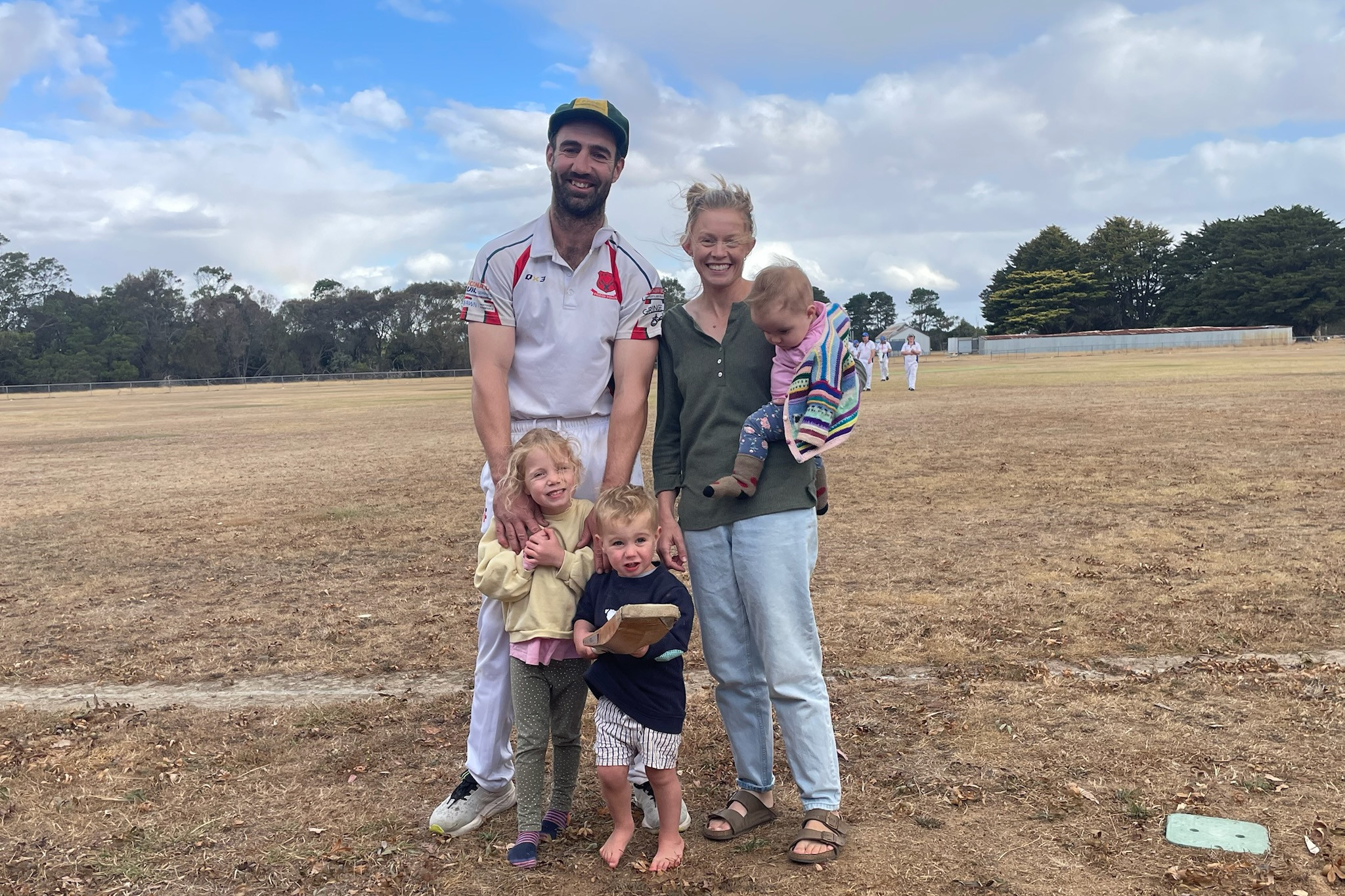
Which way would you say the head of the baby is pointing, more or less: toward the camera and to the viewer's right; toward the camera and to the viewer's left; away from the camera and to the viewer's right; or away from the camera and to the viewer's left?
toward the camera and to the viewer's left

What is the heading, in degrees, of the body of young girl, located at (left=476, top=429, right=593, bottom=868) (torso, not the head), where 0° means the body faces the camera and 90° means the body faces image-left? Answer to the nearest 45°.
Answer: approximately 0°

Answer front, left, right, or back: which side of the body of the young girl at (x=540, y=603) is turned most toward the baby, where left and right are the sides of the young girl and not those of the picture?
left

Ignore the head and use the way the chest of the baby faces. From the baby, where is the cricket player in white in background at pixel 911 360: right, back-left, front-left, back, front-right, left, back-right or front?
back-right

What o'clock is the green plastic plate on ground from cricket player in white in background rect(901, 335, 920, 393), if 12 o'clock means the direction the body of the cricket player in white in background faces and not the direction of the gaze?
The green plastic plate on ground is roughly at 12 o'clock from the cricket player in white in background.

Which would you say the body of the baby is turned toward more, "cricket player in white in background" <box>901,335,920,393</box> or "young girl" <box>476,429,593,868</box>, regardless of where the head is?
the young girl

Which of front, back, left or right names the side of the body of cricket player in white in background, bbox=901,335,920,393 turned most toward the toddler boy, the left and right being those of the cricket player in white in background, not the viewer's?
front

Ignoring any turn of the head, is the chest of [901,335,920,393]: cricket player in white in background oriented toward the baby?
yes

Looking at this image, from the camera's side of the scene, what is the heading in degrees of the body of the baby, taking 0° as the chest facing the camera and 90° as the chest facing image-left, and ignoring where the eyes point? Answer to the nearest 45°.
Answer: approximately 45°

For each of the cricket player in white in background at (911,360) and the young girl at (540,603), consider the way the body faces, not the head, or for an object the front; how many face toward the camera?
2
